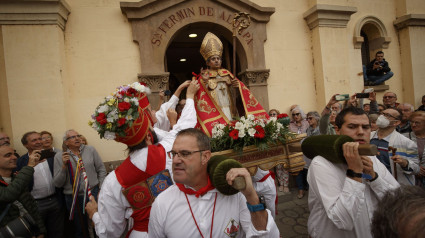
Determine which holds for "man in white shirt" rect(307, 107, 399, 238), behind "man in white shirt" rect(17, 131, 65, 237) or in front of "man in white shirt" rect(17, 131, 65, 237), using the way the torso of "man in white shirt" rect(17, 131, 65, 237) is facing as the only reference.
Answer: in front

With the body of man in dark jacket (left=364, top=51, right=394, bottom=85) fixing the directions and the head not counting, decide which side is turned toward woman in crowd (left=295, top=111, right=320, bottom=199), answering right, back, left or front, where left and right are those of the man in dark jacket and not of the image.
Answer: front

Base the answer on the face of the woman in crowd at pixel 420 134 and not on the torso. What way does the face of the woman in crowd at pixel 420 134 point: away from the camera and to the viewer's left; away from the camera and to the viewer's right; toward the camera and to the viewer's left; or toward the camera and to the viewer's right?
toward the camera and to the viewer's left

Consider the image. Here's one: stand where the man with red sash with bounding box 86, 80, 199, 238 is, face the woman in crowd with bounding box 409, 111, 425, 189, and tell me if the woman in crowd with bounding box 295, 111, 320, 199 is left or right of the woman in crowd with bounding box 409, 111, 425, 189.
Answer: left

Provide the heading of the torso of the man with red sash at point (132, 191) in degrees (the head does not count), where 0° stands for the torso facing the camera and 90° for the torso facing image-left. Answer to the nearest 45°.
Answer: approximately 225°

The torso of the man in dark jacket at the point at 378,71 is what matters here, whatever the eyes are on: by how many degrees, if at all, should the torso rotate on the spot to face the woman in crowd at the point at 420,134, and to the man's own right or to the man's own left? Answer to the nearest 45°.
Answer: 0° — they already face them

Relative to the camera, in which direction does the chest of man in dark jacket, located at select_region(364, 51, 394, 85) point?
toward the camera

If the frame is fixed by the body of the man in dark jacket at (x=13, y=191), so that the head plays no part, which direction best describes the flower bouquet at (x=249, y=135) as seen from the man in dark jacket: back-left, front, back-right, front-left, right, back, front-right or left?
front

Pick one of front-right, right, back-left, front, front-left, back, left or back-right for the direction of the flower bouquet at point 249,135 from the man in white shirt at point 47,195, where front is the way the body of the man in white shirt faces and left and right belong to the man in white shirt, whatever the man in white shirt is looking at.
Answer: front

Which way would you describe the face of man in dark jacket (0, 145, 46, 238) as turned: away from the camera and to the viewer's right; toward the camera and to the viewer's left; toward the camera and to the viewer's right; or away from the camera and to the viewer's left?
toward the camera and to the viewer's right

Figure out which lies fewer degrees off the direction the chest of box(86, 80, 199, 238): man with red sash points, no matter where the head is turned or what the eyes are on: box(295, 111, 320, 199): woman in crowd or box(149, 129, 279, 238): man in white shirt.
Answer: the woman in crowd

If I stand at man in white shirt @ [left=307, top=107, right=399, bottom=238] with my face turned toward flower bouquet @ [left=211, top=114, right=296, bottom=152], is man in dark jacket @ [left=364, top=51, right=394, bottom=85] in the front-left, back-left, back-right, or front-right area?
front-right

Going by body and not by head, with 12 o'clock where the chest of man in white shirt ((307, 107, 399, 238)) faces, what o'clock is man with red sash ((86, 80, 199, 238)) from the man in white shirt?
The man with red sash is roughly at 4 o'clock from the man in white shirt.
